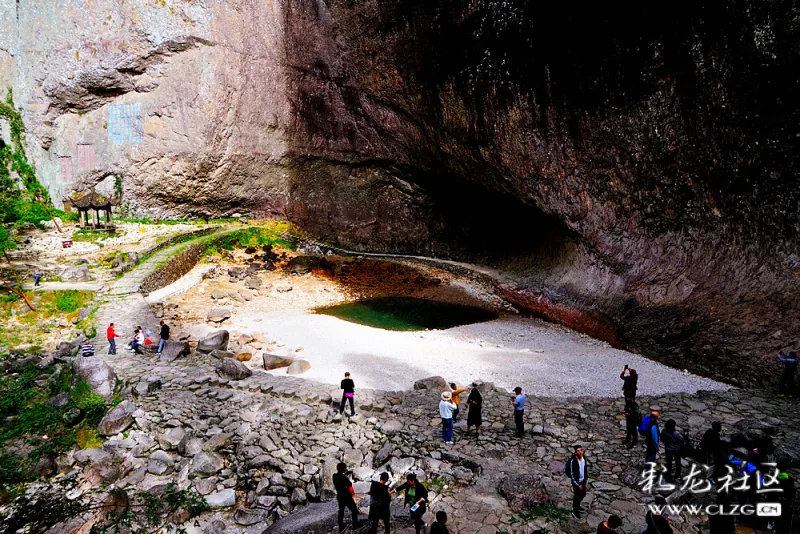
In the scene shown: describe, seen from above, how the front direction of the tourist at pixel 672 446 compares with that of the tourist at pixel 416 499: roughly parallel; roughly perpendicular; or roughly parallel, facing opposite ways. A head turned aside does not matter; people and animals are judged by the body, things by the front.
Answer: roughly parallel, facing opposite ways

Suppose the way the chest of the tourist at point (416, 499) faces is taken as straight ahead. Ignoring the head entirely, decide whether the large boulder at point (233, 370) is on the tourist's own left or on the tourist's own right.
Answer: on the tourist's own right

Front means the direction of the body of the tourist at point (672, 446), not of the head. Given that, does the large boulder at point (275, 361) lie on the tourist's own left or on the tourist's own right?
on the tourist's own left

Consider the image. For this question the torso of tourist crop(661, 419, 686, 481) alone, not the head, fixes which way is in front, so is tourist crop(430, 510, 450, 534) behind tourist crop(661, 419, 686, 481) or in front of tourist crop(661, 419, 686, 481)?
behind

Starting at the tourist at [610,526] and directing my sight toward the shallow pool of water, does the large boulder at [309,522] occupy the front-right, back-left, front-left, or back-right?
front-left

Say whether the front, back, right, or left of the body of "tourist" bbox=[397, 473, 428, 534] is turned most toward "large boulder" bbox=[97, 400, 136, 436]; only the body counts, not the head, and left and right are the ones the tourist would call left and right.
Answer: right

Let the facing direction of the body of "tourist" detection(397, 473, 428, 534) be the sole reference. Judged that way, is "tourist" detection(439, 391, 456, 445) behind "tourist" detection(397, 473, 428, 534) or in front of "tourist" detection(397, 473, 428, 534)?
behind

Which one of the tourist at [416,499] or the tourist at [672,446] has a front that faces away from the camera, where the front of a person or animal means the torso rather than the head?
the tourist at [672,446]

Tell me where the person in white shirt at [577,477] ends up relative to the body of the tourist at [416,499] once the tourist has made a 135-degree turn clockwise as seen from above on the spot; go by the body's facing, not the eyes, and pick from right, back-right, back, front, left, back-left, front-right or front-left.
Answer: right

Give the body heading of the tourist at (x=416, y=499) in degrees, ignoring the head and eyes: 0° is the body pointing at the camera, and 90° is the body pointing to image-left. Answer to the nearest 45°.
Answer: approximately 45°

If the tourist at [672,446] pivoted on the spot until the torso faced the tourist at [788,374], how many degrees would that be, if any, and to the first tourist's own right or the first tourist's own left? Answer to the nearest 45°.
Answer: approximately 45° to the first tourist's own right

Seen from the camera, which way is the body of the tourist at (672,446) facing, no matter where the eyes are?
away from the camera
